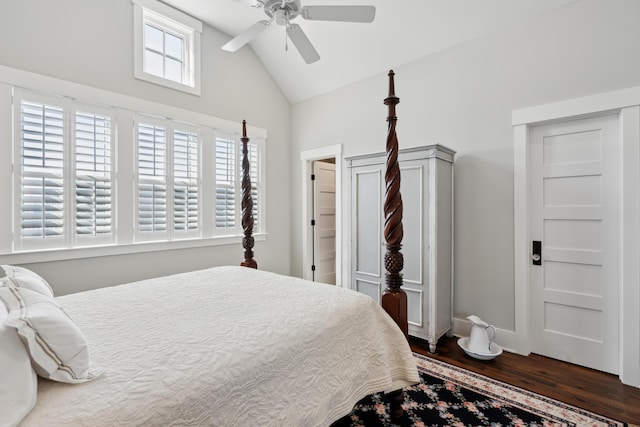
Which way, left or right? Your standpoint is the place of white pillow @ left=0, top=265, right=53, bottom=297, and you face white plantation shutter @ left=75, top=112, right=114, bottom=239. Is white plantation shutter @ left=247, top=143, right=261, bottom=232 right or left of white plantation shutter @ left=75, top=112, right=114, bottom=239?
right

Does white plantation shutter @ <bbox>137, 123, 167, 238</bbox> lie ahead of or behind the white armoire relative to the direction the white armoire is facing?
ahead

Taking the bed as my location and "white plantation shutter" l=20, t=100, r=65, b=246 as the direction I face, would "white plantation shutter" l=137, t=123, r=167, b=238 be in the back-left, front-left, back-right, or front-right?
front-right

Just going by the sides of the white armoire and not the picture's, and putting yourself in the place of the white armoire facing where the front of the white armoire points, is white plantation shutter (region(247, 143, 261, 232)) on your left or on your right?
on your right

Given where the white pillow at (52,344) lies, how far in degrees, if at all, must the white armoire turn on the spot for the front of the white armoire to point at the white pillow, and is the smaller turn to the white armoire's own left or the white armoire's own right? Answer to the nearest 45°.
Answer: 0° — it already faces it

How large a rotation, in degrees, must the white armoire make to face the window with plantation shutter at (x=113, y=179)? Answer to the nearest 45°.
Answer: approximately 45° to its right

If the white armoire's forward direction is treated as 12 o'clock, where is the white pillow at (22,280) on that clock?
The white pillow is roughly at 12 o'clock from the white armoire.

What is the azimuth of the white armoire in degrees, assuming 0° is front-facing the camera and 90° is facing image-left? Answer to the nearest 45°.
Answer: approximately 45°

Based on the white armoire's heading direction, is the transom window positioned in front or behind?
in front

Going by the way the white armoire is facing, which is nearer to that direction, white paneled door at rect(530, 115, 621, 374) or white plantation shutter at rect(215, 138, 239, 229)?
the white plantation shutter

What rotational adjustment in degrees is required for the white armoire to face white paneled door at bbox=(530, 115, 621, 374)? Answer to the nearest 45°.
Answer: approximately 135° to its left
